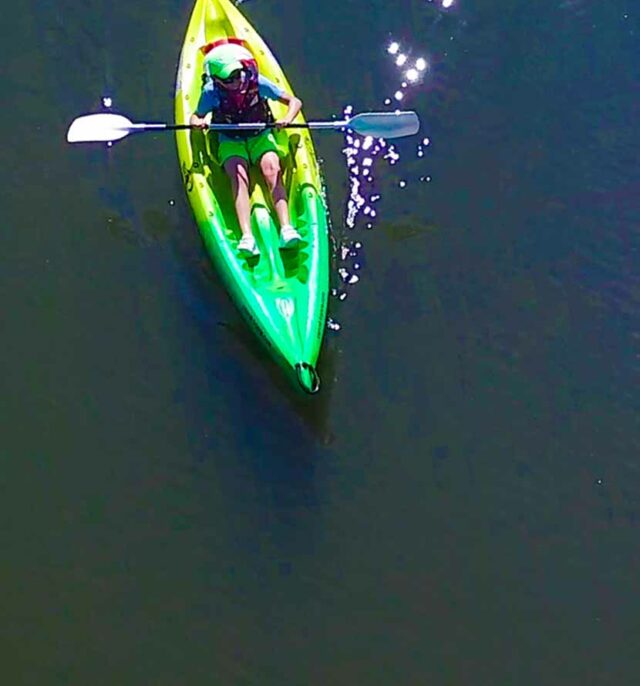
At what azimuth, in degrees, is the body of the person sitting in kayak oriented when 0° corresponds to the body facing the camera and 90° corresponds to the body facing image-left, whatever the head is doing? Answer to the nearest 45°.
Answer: approximately 0°

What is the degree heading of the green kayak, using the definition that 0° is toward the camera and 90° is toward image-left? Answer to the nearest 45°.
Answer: approximately 0°
